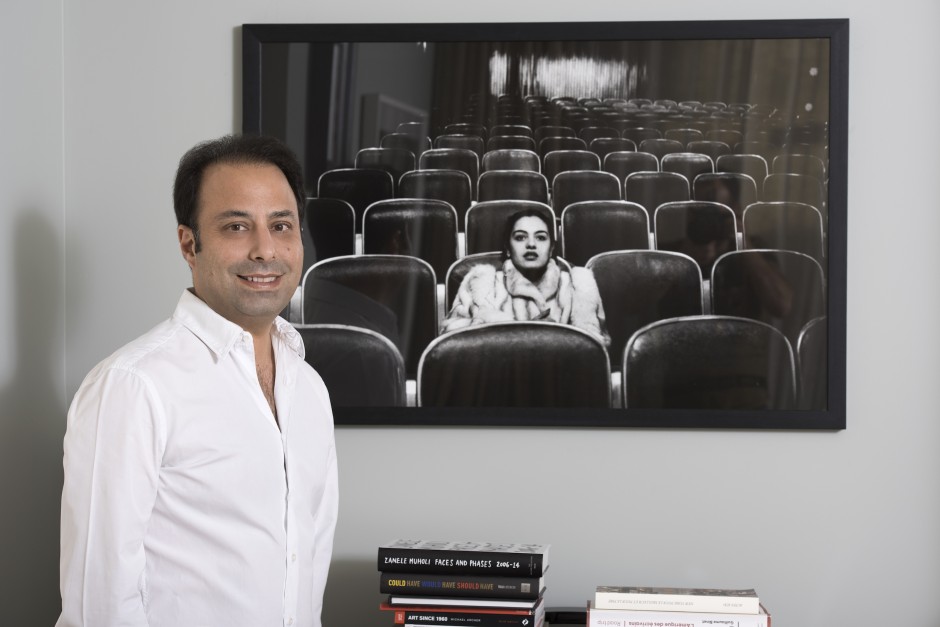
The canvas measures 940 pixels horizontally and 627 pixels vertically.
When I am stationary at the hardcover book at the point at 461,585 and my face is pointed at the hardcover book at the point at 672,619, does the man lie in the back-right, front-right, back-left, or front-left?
back-right

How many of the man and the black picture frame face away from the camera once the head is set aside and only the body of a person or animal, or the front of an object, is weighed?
0

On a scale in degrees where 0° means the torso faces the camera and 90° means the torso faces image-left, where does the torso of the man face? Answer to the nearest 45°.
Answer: approximately 315°

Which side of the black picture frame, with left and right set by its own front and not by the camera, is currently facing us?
front
